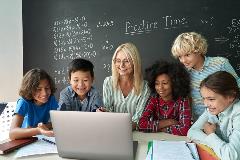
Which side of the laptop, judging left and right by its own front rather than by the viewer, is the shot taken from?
back

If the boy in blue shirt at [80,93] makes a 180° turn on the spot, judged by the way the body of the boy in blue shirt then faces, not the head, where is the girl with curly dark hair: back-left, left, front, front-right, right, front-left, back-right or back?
right

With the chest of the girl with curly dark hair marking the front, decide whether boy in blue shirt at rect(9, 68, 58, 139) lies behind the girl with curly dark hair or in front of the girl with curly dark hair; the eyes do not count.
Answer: in front

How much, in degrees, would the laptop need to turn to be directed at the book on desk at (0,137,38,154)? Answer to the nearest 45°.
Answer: approximately 45° to its left

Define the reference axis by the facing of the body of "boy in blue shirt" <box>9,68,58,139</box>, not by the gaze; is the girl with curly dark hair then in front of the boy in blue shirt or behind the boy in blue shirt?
in front

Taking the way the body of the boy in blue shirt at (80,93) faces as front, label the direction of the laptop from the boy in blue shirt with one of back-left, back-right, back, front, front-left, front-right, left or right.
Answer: front

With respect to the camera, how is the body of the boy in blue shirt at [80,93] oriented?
toward the camera

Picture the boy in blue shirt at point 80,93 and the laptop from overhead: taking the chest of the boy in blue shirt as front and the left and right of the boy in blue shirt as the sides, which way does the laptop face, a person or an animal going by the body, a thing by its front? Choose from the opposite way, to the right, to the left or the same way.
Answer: the opposite way

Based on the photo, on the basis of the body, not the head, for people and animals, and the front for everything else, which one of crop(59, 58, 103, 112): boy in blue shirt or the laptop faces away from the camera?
the laptop

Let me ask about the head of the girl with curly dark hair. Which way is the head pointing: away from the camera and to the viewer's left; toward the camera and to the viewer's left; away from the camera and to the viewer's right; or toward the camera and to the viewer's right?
toward the camera and to the viewer's left

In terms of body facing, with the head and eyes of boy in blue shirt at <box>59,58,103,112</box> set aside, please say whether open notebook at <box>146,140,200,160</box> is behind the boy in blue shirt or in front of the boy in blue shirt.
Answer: in front

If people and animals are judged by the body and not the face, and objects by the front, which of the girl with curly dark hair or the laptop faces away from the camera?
the laptop

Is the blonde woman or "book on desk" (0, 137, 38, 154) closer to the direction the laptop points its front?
the blonde woman

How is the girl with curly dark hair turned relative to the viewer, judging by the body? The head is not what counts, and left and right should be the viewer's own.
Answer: facing the viewer and to the left of the viewer

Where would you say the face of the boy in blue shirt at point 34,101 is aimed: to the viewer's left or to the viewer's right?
to the viewer's right
